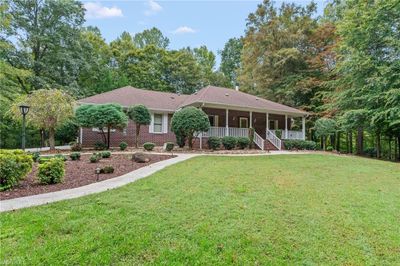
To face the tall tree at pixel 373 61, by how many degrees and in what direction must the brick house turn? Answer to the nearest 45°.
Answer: approximately 45° to its left

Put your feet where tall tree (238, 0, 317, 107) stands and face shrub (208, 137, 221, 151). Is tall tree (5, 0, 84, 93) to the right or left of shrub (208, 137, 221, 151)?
right

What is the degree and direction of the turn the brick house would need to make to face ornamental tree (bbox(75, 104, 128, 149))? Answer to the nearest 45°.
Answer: approximately 90° to its right

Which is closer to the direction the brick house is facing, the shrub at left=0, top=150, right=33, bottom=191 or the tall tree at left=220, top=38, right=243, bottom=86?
the shrub

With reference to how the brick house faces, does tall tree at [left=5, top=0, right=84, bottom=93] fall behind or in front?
behind

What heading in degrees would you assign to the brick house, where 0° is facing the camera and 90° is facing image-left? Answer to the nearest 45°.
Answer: approximately 315°

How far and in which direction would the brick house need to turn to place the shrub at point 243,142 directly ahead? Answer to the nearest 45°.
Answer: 0° — it already faces it

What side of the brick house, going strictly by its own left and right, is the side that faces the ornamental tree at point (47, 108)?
right
